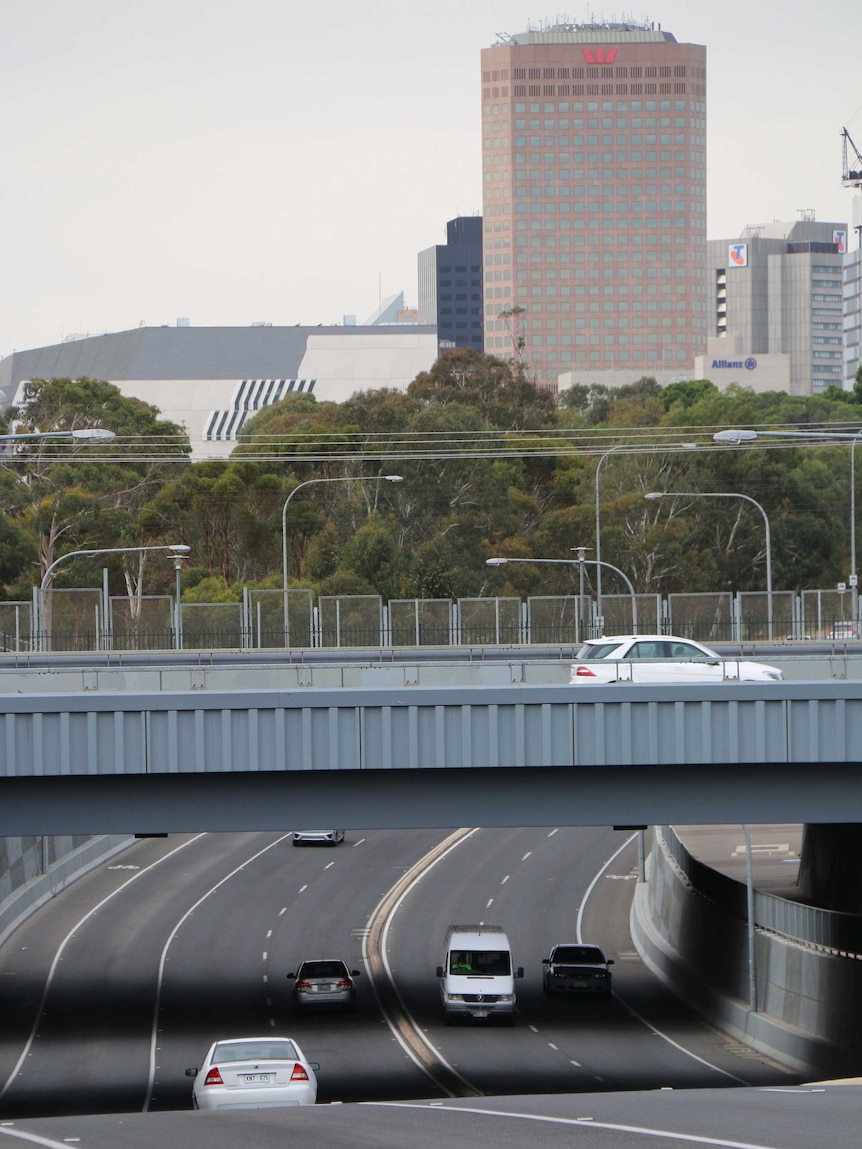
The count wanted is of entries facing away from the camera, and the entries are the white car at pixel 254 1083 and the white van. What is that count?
1

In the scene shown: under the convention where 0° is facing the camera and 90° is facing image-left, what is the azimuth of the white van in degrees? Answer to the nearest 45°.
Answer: approximately 0°

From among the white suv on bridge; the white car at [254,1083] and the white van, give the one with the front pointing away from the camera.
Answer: the white car

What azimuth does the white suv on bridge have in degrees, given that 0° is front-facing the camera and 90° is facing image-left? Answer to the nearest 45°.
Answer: approximately 270°

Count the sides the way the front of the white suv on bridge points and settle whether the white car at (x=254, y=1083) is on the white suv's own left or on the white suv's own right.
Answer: on the white suv's own right

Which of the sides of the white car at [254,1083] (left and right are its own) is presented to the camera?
back

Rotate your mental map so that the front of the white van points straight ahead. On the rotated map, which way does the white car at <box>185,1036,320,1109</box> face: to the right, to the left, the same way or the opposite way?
the opposite way

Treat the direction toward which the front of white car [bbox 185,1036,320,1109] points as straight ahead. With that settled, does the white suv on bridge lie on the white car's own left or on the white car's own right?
on the white car's own right

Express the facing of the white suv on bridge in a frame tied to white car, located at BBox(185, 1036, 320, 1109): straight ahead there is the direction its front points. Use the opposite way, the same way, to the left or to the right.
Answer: to the right

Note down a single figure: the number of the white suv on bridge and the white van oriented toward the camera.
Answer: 1

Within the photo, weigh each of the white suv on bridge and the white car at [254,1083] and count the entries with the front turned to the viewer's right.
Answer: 1
